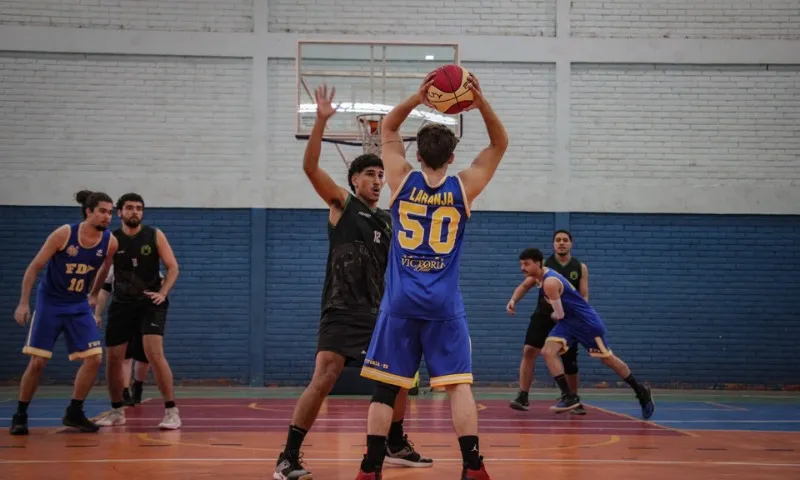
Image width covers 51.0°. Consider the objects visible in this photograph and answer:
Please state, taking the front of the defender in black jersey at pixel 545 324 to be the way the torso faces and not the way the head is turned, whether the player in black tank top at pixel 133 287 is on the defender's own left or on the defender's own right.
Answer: on the defender's own right

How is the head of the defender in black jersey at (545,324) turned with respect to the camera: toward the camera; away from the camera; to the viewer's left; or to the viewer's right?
toward the camera

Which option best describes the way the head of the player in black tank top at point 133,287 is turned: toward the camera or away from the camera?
toward the camera

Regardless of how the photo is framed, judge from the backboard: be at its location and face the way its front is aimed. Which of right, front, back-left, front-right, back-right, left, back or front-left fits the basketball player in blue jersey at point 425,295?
front

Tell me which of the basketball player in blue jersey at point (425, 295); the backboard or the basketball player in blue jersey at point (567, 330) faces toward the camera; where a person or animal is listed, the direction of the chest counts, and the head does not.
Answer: the backboard

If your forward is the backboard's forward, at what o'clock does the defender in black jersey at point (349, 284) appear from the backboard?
The defender in black jersey is roughly at 12 o'clock from the backboard.

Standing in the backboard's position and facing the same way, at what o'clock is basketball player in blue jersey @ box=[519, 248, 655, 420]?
The basketball player in blue jersey is roughly at 11 o'clock from the backboard.

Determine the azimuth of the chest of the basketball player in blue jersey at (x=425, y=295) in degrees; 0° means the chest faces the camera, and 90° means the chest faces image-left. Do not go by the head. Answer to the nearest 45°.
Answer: approximately 180°

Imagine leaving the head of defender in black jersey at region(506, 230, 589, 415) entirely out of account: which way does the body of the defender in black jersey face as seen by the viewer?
toward the camera

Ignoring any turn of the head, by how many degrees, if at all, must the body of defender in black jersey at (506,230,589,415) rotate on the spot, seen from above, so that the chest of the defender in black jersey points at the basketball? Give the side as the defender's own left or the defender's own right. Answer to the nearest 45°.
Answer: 0° — they already face it

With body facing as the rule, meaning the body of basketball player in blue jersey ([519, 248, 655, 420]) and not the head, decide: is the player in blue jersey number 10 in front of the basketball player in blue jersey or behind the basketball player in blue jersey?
in front

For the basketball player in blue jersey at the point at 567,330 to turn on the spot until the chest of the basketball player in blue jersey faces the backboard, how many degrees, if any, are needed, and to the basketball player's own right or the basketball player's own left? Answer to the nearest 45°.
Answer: approximately 45° to the basketball player's own right

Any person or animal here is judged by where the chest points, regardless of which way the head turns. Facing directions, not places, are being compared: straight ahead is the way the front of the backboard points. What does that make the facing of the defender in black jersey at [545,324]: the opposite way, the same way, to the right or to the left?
the same way

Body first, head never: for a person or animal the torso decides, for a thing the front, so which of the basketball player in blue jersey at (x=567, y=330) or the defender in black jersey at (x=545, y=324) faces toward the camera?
the defender in black jersey

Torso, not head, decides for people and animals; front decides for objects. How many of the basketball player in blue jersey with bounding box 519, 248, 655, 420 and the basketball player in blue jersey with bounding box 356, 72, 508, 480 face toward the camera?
0

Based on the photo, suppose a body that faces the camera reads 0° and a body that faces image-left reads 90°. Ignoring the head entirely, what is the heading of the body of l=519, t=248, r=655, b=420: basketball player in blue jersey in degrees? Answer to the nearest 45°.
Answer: approximately 90°

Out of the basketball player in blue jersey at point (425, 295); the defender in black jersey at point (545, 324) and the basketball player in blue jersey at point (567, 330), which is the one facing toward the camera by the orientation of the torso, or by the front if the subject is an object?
the defender in black jersey
